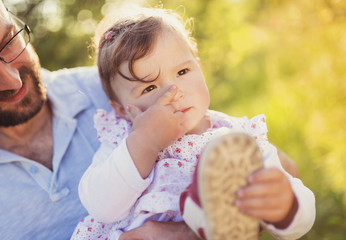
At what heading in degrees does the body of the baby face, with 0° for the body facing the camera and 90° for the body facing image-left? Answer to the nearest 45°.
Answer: approximately 0°

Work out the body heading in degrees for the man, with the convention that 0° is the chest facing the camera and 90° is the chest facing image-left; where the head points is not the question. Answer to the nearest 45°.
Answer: approximately 0°
